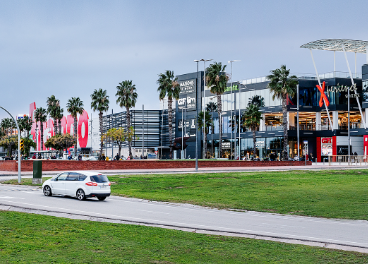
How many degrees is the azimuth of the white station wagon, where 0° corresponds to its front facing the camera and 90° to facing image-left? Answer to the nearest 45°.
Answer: approximately 135°
